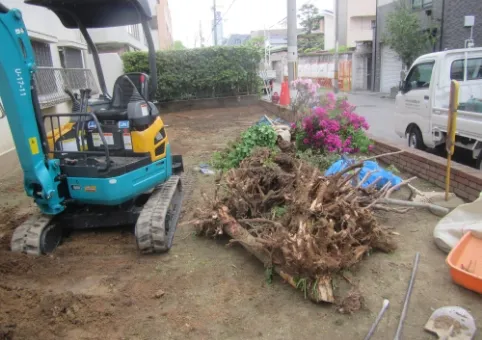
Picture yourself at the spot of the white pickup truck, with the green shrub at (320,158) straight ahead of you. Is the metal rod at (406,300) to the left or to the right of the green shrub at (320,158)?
left

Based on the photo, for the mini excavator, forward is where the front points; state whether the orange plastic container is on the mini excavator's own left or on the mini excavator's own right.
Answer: on the mini excavator's own left

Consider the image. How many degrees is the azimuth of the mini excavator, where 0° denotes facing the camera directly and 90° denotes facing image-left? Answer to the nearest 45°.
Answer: approximately 45°

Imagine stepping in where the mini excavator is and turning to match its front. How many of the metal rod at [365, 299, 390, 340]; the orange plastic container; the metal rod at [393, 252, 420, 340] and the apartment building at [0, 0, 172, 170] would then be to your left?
3

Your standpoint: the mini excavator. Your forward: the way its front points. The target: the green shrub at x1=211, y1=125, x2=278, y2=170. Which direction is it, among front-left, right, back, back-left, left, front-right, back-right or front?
back

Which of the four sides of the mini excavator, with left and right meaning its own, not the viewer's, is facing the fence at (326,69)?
back

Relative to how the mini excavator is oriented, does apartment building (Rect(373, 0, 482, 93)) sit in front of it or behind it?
behind
